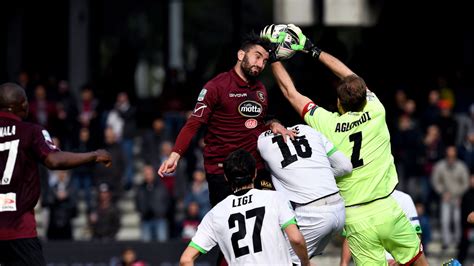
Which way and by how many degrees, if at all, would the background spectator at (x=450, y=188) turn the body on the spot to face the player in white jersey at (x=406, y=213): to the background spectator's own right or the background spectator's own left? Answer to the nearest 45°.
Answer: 0° — they already face them

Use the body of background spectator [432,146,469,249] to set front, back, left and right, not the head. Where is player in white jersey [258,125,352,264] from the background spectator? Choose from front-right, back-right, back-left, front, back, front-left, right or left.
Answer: front

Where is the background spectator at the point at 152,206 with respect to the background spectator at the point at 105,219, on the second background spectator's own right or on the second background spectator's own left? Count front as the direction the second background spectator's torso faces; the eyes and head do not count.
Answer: on the second background spectator's own left

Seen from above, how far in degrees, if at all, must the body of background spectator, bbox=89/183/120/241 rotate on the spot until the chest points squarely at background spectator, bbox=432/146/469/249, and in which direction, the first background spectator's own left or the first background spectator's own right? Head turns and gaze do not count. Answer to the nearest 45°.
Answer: approximately 90° to the first background spectator's own left

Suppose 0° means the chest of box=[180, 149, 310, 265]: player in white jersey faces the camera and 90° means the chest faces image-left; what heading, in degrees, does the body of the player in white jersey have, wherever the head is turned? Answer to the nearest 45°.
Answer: approximately 180°

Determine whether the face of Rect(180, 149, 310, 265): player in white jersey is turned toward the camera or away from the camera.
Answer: away from the camera

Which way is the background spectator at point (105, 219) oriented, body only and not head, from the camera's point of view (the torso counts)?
toward the camera

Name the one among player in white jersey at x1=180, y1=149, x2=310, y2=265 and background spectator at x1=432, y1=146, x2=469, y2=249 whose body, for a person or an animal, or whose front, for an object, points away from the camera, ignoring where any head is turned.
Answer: the player in white jersey

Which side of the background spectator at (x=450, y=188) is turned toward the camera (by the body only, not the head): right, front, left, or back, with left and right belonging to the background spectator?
front

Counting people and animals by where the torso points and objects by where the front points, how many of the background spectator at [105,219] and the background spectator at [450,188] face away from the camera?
0

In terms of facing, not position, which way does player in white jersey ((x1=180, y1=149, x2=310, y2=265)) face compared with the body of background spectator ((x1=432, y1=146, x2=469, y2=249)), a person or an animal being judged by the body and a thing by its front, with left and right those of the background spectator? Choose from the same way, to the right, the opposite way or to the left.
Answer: the opposite way

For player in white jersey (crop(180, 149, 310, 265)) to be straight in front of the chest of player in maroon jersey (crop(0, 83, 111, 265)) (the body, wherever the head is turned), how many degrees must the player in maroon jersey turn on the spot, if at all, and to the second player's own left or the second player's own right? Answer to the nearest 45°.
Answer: approximately 90° to the second player's own right

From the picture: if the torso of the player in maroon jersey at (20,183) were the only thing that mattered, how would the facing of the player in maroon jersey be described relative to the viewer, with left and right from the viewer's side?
facing away from the viewer and to the right of the viewer
